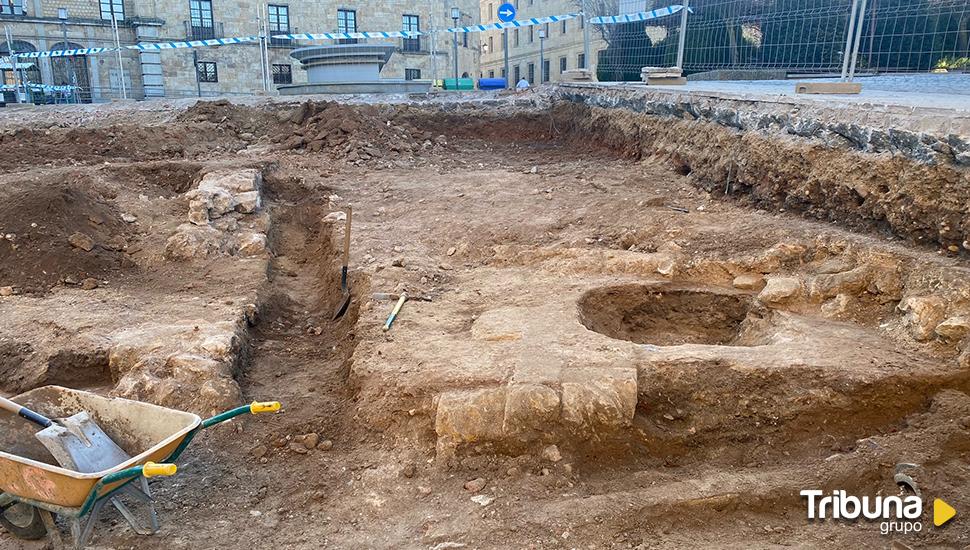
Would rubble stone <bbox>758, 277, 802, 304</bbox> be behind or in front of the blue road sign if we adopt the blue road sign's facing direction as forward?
in front

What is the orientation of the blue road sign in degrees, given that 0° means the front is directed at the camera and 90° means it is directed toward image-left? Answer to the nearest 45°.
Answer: approximately 0°

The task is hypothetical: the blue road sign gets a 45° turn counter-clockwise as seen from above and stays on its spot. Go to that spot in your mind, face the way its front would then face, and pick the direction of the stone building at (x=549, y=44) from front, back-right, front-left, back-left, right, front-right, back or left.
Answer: back-left

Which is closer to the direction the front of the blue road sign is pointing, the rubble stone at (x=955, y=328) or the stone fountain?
the rubble stone

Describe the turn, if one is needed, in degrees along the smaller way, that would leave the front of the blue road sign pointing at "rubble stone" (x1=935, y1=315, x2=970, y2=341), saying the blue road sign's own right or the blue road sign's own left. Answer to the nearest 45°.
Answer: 0° — it already faces it

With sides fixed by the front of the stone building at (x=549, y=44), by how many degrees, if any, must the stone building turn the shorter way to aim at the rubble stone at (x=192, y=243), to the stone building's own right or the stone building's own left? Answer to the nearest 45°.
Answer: approximately 45° to the stone building's own left

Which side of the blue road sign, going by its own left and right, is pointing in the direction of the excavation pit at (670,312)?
front

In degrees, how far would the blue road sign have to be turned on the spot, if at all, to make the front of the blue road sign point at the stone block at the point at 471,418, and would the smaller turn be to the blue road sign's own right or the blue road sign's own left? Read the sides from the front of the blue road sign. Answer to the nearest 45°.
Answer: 0° — it already faces it

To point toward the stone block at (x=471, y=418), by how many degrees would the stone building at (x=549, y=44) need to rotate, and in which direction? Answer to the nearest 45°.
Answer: approximately 45° to its left

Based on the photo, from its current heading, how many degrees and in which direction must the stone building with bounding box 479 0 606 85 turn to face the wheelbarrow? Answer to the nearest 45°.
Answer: approximately 45° to its left

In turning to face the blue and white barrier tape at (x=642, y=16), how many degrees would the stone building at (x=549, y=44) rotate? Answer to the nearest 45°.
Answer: approximately 45° to its left

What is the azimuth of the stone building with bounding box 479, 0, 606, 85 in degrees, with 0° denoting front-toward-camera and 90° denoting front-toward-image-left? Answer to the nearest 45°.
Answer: approximately 45°

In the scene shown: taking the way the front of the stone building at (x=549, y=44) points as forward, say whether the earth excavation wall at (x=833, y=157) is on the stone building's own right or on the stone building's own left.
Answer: on the stone building's own left

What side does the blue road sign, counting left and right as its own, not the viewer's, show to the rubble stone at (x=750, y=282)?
front
